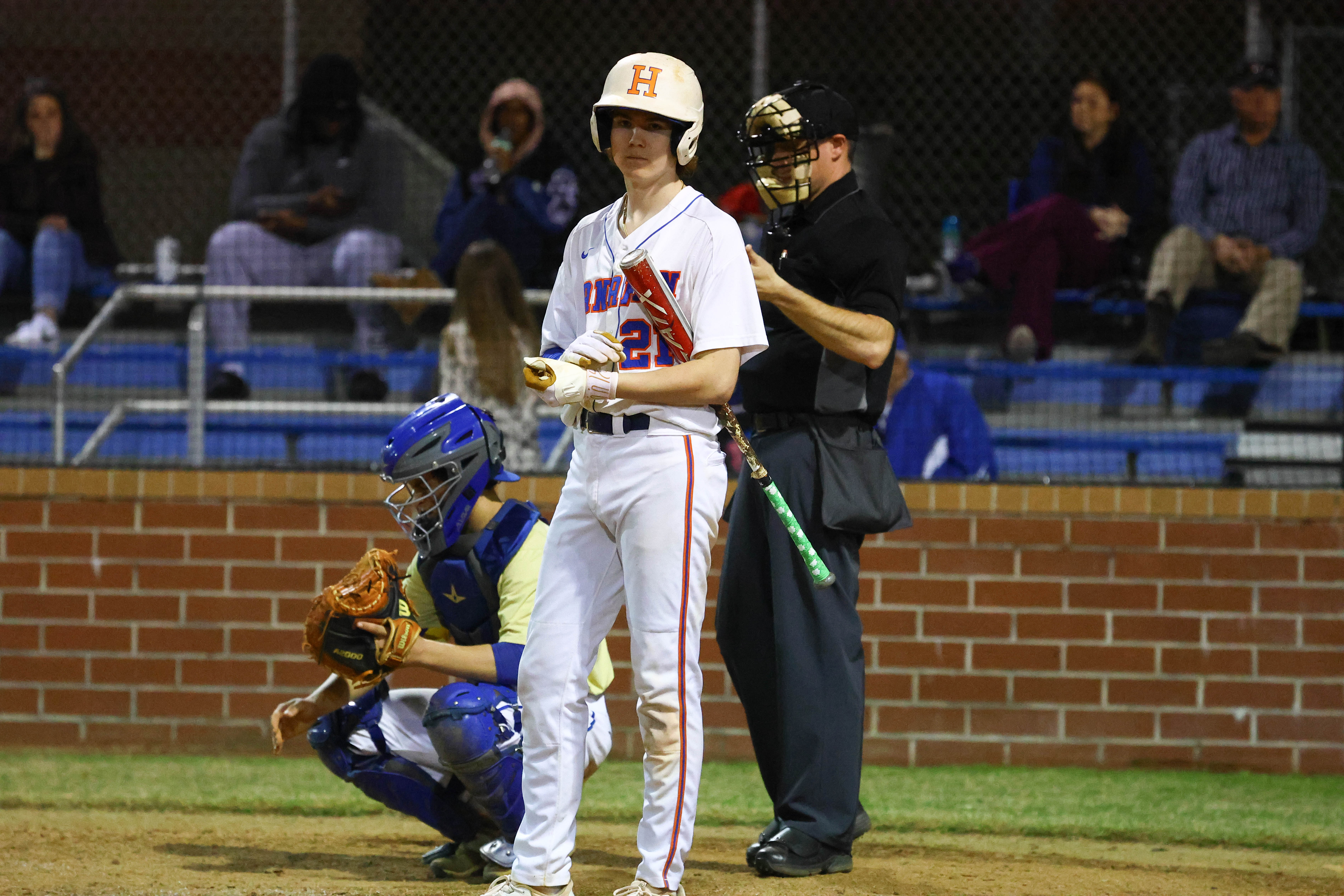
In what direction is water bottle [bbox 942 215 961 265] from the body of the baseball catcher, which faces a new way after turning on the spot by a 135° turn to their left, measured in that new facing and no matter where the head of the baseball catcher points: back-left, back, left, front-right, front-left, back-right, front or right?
front-left

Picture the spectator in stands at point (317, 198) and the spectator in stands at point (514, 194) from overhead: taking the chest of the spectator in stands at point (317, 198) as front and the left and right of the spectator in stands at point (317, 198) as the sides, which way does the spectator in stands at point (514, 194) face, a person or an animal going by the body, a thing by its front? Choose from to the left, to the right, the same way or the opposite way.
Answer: the same way

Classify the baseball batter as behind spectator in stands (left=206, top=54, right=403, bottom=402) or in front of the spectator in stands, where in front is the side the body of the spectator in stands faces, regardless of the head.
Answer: in front

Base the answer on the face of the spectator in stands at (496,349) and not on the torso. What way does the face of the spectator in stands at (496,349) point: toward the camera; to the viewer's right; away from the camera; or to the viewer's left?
away from the camera

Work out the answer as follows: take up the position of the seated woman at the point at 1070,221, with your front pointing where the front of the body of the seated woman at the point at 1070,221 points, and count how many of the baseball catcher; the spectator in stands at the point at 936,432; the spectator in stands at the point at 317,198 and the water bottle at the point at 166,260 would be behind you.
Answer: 0

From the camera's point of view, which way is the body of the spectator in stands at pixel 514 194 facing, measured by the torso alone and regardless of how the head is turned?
toward the camera

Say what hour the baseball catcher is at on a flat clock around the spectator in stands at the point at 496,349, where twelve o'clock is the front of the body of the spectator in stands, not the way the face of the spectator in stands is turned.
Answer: The baseball catcher is roughly at 6 o'clock from the spectator in stands.

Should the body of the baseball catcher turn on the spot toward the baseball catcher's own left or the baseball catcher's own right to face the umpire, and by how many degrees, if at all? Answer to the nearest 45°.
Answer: approximately 135° to the baseball catcher's own left

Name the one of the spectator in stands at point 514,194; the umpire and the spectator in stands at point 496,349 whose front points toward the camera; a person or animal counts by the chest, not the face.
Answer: the spectator in stands at point 514,194

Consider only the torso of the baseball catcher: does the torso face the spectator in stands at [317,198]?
no

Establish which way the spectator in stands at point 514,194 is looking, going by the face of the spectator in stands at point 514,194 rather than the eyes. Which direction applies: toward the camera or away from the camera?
toward the camera

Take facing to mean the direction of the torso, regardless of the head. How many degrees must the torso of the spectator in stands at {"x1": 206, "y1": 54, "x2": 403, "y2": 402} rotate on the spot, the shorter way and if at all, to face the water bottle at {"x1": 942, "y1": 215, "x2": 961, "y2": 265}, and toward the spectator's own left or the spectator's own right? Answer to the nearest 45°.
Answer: approximately 90° to the spectator's own left

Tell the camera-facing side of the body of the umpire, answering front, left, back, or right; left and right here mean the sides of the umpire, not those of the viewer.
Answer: left

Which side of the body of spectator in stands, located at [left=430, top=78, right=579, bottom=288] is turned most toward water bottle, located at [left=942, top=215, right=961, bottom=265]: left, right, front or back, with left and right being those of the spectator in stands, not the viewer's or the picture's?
left

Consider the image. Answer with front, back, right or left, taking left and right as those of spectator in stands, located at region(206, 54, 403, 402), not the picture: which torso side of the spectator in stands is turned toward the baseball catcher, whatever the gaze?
front

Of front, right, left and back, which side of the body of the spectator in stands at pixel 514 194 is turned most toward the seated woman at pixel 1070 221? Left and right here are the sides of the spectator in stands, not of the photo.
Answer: left

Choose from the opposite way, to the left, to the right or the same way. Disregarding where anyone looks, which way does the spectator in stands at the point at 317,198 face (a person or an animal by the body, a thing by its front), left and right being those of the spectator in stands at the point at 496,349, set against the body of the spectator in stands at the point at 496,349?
the opposite way

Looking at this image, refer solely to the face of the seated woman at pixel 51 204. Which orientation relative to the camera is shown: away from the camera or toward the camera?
toward the camera

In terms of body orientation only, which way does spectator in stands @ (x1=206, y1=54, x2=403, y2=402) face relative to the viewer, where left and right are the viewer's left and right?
facing the viewer

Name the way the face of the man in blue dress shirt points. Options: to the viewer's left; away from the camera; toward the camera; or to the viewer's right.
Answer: toward the camera

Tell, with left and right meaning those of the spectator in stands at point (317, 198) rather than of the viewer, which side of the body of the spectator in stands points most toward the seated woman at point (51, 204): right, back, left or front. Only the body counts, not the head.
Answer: right

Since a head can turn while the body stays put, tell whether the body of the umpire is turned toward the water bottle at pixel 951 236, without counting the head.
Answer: no

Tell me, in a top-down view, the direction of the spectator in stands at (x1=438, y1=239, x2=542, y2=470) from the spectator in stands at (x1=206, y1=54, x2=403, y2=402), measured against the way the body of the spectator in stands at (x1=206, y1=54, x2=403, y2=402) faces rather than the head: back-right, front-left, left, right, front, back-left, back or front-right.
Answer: front-left
